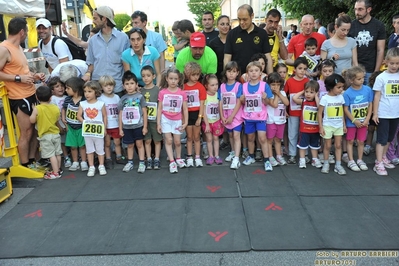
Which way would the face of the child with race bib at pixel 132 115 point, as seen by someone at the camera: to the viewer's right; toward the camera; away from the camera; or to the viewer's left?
toward the camera

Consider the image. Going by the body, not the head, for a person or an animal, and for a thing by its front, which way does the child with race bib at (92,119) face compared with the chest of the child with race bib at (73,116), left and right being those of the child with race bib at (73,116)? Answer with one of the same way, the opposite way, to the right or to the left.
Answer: the same way

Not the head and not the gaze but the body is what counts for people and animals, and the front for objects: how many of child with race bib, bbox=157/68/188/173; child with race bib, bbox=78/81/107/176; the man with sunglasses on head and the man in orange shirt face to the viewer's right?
1

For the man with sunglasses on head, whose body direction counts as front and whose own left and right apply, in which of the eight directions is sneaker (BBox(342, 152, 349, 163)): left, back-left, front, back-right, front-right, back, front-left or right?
left

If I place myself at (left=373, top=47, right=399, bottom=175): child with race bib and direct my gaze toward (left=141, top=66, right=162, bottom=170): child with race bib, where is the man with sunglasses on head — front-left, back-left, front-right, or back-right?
front-right

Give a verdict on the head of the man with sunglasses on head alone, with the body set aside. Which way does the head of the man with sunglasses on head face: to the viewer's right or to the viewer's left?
to the viewer's left

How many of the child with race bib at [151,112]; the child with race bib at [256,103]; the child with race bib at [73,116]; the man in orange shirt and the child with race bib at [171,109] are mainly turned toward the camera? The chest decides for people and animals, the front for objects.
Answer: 4

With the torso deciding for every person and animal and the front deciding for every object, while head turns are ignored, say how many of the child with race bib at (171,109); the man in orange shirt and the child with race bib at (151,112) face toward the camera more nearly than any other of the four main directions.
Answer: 2

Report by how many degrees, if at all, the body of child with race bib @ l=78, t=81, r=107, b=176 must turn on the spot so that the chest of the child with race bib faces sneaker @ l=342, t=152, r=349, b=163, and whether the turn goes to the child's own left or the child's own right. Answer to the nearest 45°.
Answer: approximately 90° to the child's own left

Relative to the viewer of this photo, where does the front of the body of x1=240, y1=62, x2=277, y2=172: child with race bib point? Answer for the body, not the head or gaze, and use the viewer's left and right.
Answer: facing the viewer

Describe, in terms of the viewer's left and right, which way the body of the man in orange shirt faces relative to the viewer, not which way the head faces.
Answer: facing to the right of the viewer

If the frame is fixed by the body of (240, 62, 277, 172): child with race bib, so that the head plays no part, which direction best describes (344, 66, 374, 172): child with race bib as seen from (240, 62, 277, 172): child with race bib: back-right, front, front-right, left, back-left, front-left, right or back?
left

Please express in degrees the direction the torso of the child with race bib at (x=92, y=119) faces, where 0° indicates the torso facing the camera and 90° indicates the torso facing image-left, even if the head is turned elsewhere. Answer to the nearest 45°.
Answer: approximately 0°

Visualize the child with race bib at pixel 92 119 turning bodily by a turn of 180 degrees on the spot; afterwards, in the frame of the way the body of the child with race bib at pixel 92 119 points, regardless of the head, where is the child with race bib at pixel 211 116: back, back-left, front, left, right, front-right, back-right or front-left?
right

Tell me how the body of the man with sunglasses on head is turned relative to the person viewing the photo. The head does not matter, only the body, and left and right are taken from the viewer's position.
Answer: facing the viewer and to the left of the viewer

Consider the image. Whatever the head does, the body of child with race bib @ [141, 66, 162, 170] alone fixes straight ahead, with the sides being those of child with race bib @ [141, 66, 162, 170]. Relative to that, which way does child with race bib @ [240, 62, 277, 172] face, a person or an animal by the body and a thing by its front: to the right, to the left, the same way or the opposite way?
the same way

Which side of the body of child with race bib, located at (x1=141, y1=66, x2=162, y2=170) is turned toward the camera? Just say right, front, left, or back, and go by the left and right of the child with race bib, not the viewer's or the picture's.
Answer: front

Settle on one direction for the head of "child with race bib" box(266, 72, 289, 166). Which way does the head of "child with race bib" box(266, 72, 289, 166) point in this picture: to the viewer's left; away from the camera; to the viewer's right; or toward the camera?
toward the camera

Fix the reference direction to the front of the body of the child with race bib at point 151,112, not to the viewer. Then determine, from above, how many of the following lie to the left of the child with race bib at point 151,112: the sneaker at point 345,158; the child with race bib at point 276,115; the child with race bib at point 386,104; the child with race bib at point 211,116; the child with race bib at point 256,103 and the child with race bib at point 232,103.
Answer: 6

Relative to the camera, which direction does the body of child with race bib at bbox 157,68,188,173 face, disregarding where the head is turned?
toward the camera

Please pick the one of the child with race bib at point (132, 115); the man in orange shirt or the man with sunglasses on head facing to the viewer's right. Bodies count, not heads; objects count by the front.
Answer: the man in orange shirt

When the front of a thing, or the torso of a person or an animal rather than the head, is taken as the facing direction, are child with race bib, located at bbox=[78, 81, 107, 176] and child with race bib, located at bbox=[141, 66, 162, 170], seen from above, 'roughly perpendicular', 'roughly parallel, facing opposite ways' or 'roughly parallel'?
roughly parallel

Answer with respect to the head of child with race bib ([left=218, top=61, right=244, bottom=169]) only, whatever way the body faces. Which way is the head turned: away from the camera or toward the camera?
toward the camera
